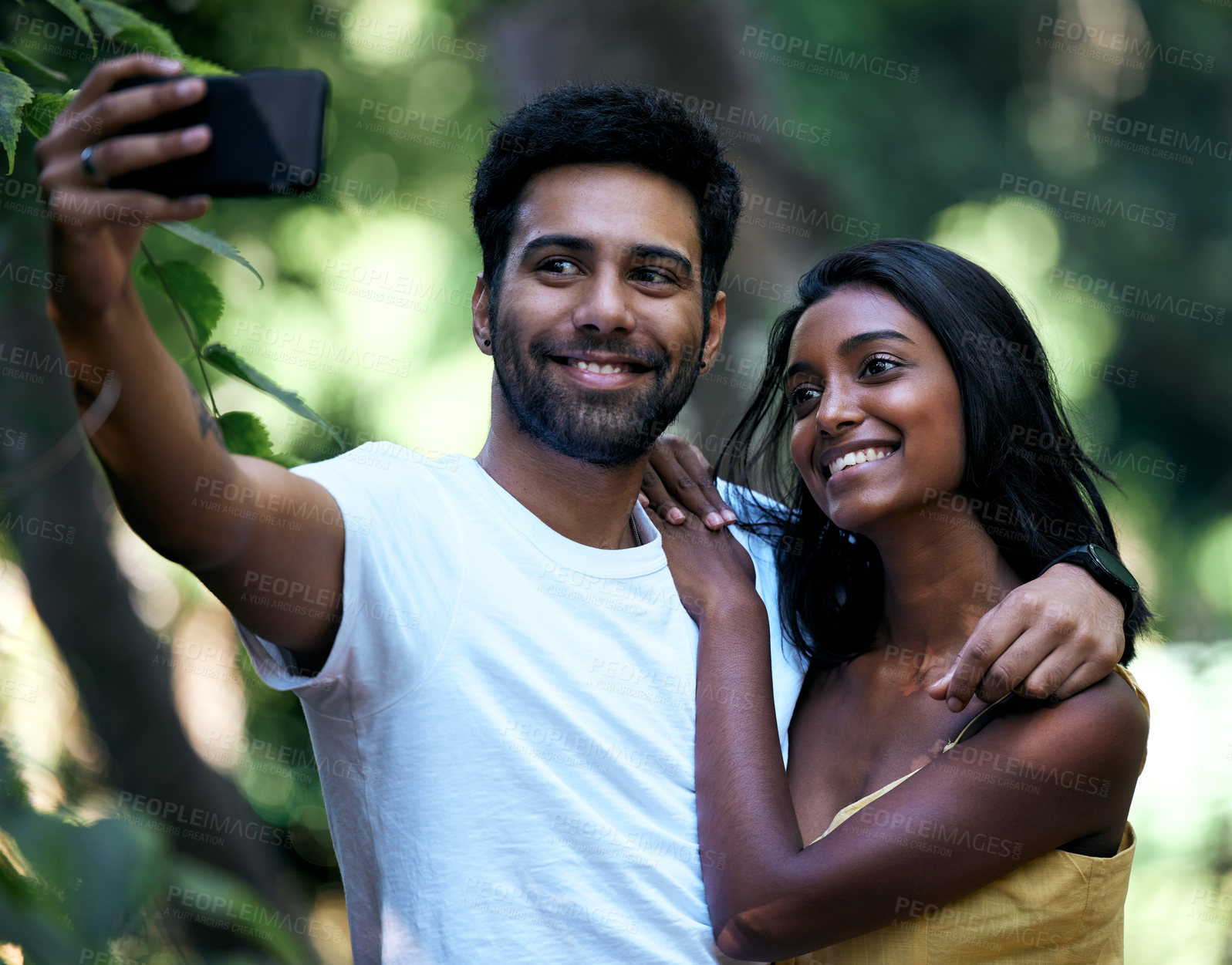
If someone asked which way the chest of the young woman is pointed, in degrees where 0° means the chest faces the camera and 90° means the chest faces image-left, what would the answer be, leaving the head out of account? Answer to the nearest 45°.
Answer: approximately 45°

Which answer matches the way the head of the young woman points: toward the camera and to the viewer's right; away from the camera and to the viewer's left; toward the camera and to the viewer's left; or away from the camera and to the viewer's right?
toward the camera and to the viewer's left
